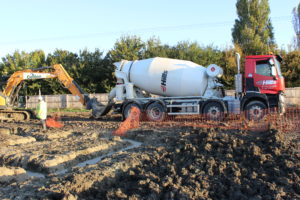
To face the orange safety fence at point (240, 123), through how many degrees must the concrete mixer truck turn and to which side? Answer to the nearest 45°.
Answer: approximately 45° to its right

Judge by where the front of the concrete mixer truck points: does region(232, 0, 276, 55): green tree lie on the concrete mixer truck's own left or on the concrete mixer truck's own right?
on the concrete mixer truck's own left

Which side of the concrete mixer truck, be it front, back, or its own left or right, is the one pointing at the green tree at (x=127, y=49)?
left

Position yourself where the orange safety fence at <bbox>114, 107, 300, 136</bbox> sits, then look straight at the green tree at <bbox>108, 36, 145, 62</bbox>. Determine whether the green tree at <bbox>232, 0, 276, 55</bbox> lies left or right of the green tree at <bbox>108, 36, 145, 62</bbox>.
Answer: right

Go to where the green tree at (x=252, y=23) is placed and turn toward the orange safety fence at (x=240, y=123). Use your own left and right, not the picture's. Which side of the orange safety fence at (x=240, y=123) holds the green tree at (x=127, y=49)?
right

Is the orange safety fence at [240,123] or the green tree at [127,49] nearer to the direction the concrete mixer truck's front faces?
the orange safety fence

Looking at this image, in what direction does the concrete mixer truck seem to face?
to the viewer's right
